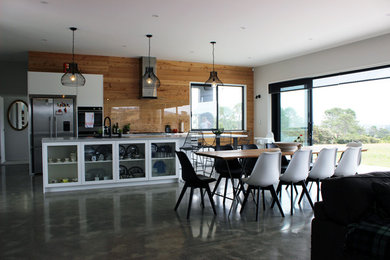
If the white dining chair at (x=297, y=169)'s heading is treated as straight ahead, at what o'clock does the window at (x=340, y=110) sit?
The window is roughly at 2 o'clock from the white dining chair.

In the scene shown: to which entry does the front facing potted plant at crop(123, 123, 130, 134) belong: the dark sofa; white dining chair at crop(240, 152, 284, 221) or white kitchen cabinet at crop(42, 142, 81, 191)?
the white dining chair

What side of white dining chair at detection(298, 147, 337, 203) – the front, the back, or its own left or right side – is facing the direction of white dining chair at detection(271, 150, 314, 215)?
left

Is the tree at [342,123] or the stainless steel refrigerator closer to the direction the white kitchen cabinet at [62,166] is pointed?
the tree

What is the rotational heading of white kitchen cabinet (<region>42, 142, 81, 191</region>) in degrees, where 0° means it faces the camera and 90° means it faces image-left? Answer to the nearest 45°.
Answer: approximately 315°

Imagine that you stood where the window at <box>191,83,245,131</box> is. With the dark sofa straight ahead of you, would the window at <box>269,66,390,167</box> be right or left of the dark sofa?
left
